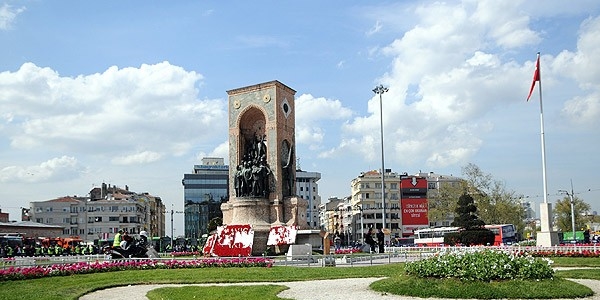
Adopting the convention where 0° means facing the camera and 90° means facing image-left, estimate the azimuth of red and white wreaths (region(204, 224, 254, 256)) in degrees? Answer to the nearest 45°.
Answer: approximately 0°

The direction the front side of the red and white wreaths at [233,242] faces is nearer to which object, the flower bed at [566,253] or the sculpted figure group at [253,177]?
the flower bed
